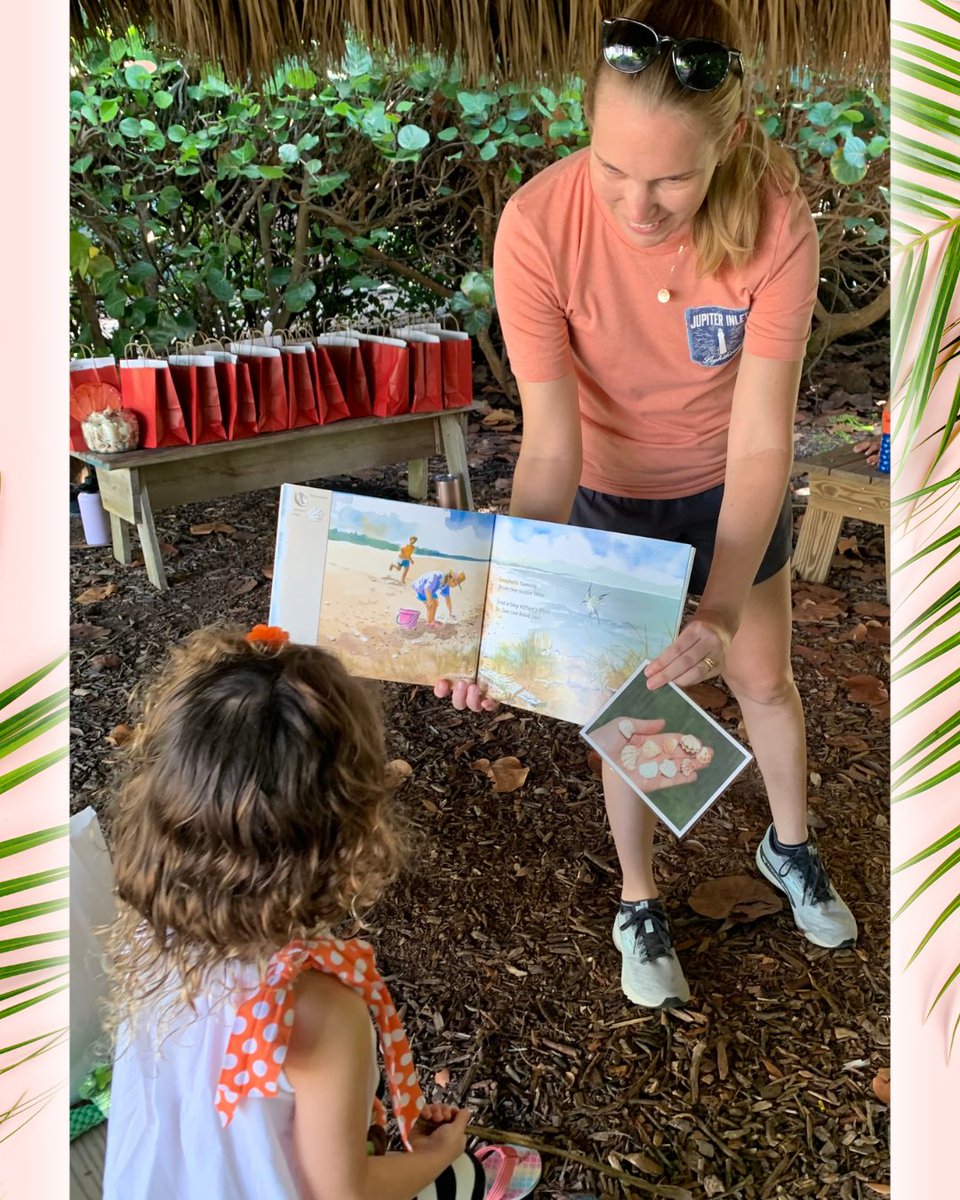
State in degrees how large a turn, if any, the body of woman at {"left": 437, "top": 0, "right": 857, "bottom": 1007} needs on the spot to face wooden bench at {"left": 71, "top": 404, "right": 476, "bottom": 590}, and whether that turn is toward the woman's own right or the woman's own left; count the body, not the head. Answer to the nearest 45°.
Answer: approximately 135° to the woman's own right

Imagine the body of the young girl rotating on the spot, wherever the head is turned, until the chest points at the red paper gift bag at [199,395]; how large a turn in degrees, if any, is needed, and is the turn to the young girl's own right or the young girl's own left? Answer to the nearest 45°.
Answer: approximately 45° to the young girl's own left

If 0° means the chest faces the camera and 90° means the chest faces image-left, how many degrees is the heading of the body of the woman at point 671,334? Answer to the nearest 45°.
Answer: approximately 0°

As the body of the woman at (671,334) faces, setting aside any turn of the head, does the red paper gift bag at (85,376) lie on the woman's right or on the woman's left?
on the woman's right

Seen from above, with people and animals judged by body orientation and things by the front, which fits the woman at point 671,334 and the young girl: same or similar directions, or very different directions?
very different directions

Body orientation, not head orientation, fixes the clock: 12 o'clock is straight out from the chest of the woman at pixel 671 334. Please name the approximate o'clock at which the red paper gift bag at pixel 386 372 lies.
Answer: The red paper gift bag is roughly at 5 o'clock from the woman.

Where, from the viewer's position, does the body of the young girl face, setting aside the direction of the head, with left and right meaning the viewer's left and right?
facing away from the viewer and to the right of the viewer

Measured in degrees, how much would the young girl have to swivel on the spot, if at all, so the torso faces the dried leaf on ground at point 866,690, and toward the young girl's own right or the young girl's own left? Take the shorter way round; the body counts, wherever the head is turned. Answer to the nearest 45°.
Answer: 0° — they already face it

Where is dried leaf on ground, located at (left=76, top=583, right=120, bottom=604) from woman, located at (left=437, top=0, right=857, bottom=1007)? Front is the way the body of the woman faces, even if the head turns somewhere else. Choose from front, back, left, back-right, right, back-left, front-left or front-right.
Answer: back-right

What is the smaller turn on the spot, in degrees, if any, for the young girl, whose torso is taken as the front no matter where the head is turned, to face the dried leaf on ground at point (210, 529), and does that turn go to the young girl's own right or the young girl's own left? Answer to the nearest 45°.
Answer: approximately 45° to the young girl's own left
